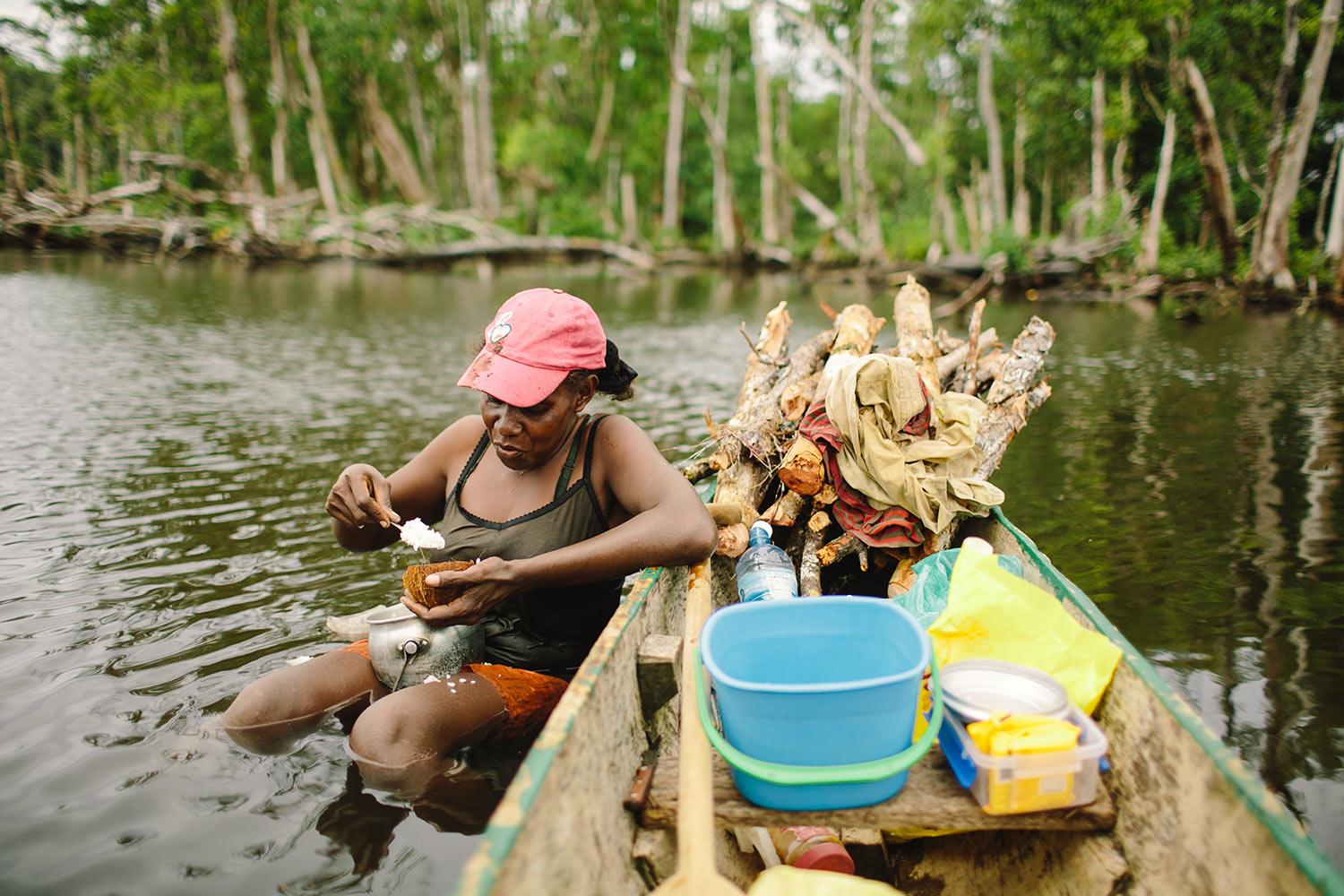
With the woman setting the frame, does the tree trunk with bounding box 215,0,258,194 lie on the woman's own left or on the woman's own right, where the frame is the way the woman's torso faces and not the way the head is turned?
on the woman's own right

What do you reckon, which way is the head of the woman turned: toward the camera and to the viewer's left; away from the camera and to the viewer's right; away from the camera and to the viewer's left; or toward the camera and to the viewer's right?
toward the camera and to the viewer's left

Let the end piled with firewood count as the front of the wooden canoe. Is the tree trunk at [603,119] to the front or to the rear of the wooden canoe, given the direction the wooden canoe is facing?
to the front

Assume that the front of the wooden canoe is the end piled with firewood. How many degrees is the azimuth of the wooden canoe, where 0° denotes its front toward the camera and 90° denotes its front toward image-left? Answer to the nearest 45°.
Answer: approximately 180°
